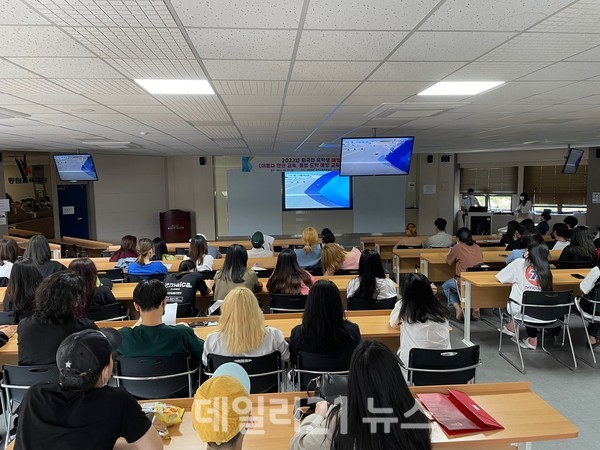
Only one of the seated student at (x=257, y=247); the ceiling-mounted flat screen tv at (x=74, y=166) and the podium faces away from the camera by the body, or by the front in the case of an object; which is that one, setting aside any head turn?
the seated student

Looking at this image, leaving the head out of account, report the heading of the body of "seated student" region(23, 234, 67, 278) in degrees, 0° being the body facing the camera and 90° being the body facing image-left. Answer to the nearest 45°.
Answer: approximately 180°

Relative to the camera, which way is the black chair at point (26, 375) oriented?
away from the camera

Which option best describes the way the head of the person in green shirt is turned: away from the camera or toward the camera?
away from the camera

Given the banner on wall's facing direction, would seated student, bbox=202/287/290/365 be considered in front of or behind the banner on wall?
in front

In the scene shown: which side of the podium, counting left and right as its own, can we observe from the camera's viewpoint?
front

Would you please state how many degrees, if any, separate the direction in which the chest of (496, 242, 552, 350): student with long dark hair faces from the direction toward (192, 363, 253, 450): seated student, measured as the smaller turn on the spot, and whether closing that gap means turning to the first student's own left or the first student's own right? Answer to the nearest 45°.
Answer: approximately 135° to the first student's own left

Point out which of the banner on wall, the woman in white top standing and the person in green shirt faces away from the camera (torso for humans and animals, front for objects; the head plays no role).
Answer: the person in green shirt

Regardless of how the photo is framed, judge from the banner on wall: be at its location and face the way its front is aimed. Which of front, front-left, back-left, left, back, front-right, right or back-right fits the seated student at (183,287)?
front

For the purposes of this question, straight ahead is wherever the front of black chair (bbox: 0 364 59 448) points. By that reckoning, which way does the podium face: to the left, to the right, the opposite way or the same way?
the opposite way

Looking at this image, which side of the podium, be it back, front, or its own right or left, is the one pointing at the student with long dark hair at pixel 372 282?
front

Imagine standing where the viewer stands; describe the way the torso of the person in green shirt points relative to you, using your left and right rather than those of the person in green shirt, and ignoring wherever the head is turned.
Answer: facing away from the viewer

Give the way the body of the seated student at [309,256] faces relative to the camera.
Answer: away from the camera

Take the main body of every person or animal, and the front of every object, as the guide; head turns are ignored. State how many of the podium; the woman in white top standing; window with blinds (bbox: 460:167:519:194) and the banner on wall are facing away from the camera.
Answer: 0

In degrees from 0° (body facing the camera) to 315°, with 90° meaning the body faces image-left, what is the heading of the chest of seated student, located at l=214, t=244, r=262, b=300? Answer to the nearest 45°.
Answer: approximately 180°

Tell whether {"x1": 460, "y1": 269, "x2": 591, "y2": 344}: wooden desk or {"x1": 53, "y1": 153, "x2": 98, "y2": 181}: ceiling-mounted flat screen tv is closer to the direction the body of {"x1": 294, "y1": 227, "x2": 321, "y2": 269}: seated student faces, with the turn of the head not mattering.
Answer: the ceiling-mounted flat screen tv

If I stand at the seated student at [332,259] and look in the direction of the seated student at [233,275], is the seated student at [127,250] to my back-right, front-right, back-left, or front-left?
front-right

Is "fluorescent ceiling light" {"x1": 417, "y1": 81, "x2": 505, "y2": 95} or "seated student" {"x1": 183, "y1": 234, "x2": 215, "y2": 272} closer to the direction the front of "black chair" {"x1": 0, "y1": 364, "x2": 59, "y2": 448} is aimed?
the seated student

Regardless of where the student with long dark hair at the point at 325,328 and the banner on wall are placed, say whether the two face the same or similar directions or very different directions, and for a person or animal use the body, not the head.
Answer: very different directions

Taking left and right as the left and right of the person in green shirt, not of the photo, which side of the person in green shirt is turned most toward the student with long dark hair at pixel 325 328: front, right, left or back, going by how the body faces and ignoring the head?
right

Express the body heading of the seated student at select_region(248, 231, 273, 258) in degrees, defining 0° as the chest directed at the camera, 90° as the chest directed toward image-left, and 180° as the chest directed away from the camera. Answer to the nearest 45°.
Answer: approximately 180°
